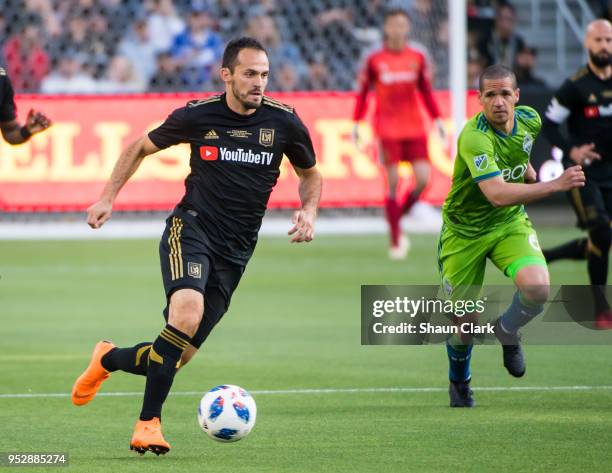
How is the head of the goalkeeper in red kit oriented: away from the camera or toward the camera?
toward the camera

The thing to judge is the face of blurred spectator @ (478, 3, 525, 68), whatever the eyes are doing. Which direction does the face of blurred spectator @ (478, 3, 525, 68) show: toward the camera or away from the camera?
toward the camera

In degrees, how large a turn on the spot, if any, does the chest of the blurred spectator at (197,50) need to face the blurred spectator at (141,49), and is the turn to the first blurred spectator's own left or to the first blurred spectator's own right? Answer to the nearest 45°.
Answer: approximately 90° to the first blurred spectator's own right

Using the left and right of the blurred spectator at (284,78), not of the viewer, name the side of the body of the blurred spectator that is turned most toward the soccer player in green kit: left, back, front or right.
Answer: front

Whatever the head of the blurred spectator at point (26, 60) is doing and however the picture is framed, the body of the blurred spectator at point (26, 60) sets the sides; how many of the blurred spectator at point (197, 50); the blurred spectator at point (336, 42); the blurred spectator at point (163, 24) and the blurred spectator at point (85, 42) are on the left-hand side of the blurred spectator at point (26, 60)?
4

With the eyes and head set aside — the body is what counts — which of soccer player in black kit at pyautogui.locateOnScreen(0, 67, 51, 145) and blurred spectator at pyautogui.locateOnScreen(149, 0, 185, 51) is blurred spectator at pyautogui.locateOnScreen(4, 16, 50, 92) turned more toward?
the soccer player in black kit

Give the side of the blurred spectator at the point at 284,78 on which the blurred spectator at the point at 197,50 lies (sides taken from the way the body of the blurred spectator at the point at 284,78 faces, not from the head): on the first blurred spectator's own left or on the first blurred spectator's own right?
on the first blurred spectator's own right

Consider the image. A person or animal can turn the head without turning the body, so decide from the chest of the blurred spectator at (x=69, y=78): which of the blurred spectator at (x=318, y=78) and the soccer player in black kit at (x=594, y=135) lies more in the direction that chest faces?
the soccer player in black kit

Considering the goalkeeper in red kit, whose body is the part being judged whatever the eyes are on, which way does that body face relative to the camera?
toward the camera

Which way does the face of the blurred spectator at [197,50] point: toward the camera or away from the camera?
toward the camera

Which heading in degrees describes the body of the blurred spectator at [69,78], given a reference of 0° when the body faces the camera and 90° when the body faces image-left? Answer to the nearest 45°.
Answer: approximately 0°

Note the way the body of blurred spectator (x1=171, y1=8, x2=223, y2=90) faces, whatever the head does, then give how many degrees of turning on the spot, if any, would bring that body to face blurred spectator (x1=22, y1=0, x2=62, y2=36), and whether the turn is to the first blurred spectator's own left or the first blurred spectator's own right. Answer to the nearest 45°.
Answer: approximately 90° to the first blurred spectator's own right

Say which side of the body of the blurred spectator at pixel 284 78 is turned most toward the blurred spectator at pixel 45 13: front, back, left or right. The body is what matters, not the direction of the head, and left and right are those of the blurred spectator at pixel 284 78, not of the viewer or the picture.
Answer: right

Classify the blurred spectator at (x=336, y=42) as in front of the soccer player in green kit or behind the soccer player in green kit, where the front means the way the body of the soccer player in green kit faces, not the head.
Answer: behind
